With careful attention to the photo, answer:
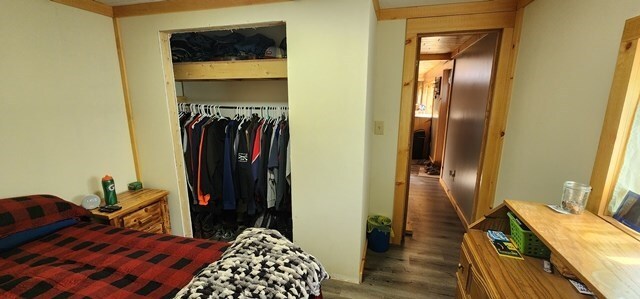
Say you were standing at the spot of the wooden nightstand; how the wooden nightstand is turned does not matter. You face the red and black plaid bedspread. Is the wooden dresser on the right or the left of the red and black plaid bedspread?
left

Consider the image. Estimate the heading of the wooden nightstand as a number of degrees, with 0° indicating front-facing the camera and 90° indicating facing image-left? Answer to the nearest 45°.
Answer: approximately 315°

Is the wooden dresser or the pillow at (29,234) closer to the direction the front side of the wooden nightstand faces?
the wooden dresser
